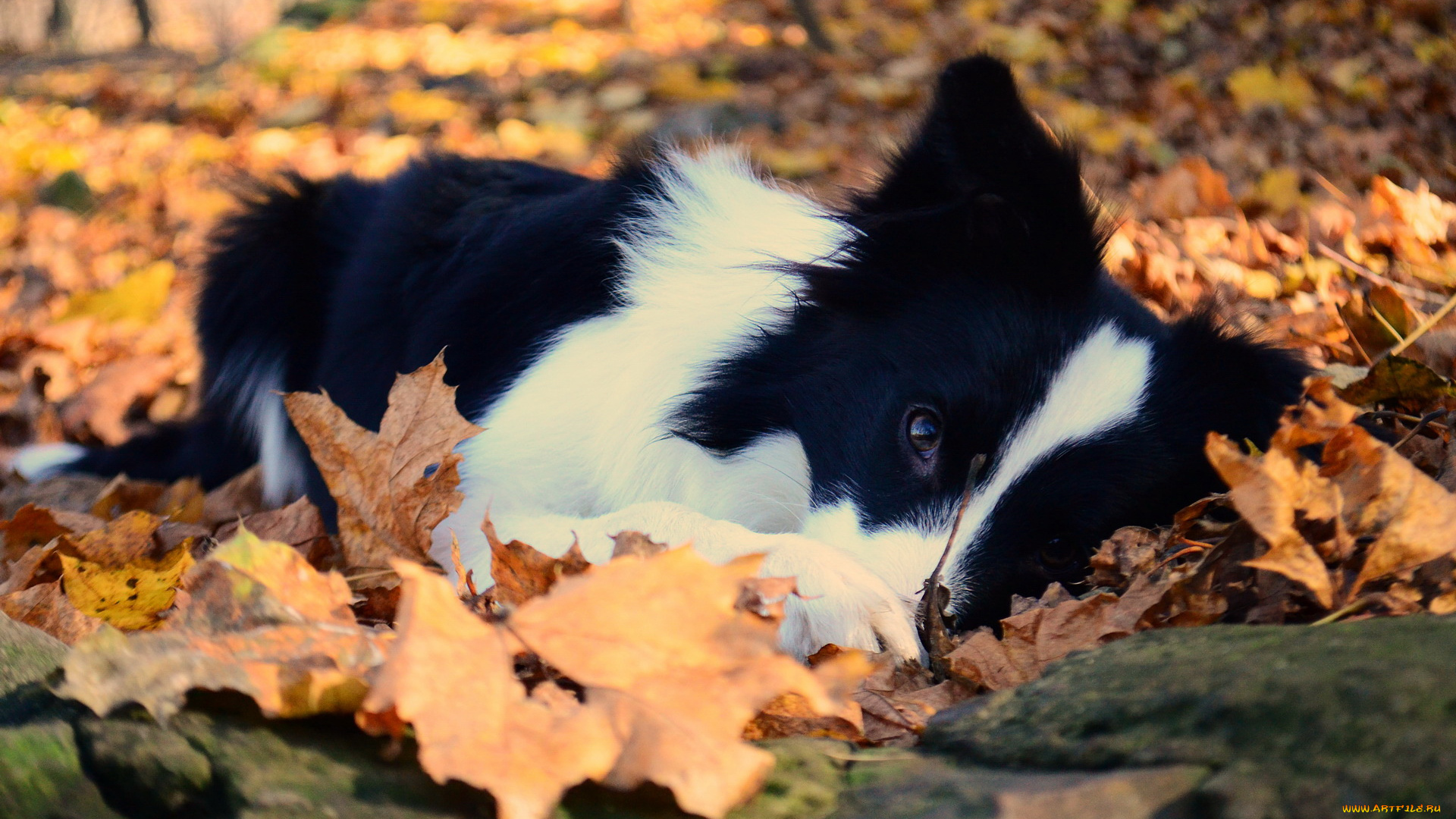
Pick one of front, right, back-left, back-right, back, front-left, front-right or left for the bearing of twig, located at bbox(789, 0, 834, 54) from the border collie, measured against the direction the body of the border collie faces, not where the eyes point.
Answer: back-left

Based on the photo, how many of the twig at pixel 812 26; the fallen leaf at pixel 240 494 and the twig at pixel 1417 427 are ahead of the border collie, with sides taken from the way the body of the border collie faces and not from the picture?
1

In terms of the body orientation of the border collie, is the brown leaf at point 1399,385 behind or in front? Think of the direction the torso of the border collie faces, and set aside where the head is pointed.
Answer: in front

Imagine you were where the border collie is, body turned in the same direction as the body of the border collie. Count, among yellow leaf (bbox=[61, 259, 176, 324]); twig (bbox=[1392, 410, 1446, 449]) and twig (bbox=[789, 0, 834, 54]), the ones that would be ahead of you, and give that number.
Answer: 1

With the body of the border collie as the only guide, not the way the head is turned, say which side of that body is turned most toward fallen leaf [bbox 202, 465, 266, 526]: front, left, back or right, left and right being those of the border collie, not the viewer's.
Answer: back

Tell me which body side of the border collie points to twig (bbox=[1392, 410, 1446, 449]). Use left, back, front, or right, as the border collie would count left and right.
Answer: front

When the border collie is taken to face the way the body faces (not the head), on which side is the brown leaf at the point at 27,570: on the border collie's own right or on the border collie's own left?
on the border collie's own right

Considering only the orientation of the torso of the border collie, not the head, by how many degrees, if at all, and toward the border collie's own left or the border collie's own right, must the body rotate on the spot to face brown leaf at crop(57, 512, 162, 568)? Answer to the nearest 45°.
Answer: approximately 135° to the border collie's own right

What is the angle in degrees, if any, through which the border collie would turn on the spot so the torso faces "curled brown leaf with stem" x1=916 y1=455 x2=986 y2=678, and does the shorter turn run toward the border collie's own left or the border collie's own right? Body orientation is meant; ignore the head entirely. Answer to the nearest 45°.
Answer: approximately 45° to the border collie's own right

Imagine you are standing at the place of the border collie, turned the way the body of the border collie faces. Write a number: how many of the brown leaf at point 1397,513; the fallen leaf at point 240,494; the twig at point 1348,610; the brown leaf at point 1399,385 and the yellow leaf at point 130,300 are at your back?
2

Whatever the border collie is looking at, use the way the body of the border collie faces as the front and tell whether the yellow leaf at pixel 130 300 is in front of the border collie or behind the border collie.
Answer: behind

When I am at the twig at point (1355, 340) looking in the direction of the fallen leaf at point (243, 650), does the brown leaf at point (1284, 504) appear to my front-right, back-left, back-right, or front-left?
front-left

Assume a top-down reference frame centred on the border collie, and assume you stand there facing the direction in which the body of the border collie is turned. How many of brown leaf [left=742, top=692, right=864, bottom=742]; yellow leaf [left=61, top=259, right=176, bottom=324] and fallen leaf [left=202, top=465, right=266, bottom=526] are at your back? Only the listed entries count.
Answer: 2

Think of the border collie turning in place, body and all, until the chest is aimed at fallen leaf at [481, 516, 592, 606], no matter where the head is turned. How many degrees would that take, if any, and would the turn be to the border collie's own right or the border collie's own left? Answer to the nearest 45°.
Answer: approximately 90° to the border collie's own right

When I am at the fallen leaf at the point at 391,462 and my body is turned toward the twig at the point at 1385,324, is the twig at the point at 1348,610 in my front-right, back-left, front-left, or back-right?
front-right

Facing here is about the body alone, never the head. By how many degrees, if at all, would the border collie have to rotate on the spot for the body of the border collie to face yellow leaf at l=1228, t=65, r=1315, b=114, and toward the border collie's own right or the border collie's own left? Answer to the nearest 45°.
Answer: approximately 90° to the border collie's own left
